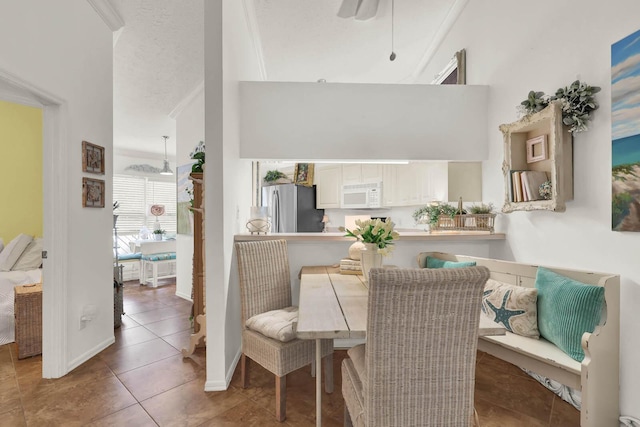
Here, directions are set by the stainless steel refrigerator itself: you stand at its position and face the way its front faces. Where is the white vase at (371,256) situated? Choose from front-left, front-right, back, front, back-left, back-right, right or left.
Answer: front-left

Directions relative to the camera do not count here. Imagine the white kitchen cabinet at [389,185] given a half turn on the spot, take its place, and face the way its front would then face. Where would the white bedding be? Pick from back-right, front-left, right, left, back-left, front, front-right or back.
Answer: back-left

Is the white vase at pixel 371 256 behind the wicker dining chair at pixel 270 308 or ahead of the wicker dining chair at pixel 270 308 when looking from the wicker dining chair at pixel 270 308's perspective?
ahead

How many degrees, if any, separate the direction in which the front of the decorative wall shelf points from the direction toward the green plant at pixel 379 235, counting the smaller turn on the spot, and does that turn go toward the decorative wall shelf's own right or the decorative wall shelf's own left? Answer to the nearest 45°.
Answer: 0° — it already faces it

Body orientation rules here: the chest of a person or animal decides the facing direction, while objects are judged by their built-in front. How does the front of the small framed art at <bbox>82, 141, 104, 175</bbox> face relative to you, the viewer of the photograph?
facing the viewer and to the right of the viewer

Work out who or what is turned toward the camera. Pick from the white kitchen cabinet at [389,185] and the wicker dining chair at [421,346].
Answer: the white kitchen cabinet

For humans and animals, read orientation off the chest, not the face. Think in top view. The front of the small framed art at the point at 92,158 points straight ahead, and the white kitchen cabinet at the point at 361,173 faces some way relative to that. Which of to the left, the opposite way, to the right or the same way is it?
to the right

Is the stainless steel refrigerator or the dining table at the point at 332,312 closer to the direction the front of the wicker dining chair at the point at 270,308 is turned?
the dining table

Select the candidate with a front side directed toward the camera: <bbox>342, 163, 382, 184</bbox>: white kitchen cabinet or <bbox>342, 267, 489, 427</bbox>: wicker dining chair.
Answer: the white kitchen cabinet

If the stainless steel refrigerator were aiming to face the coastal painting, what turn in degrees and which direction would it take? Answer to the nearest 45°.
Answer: approximately 90° to its left

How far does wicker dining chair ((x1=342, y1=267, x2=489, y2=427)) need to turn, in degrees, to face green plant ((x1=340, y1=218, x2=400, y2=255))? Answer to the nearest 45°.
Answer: approximately 45° to its right

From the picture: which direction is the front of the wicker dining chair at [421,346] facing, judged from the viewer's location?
facing away from the viewer and to the left of the viewer

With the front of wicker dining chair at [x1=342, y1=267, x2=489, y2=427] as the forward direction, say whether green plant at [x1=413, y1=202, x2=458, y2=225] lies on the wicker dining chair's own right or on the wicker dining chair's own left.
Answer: on the wicker dining chair's own right

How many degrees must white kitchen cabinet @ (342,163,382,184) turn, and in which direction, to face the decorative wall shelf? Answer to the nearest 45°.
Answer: approximately 45° to its left

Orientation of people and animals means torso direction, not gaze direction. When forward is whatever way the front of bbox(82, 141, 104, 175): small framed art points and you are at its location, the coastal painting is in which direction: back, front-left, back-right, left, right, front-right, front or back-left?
front

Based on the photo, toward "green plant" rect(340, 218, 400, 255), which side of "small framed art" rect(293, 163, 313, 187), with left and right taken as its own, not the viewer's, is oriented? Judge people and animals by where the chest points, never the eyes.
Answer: front

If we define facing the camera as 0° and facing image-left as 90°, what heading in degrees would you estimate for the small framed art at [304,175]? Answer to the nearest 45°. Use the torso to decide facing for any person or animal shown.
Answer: approximately 0°

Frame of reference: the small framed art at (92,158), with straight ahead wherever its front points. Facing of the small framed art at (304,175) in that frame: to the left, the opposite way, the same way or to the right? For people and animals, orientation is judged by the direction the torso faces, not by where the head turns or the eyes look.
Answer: to the right

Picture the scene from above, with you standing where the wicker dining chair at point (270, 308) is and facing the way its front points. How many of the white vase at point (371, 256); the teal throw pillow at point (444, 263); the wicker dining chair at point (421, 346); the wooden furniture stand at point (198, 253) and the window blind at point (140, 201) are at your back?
2

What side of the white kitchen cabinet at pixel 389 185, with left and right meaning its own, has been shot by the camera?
front

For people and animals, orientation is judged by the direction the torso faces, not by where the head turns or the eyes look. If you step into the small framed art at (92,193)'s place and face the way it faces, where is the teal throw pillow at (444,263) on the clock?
The teal throw pillow is roughly at 12 o'clock from the small framed art.
